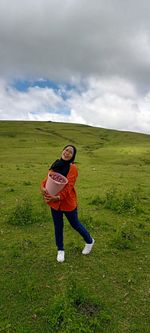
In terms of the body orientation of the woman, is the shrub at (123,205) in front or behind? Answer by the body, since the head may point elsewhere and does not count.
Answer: behind

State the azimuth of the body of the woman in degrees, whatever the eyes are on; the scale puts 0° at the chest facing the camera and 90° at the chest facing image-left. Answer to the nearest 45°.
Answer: approximately 45°
